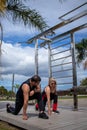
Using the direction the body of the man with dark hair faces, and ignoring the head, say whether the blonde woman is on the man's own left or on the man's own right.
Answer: on the man's own left

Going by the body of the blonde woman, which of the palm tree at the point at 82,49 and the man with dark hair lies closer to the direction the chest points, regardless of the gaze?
the man with dark hair

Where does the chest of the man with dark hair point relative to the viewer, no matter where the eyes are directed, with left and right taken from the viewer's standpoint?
facing the viewer and to the right of the viewer

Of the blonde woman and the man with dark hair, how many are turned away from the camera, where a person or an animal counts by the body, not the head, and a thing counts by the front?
0
